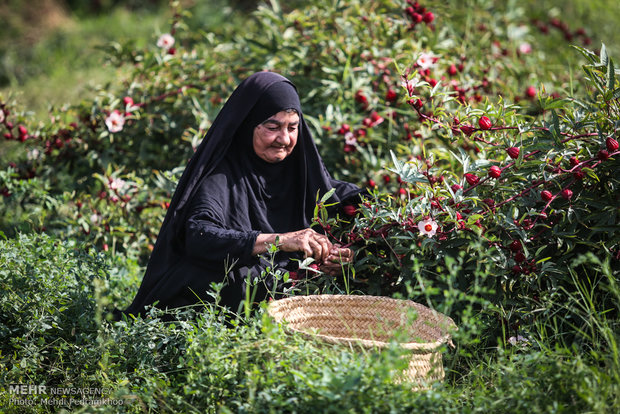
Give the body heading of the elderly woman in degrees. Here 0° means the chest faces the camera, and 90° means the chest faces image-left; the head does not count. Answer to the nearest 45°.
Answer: approximately 315°

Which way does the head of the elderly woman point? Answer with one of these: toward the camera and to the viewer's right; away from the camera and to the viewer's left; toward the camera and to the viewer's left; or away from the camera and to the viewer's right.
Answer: toward the camera and to the viewer's right

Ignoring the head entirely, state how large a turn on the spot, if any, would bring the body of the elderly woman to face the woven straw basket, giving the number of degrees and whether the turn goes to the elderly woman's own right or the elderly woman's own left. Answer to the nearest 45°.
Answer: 0° — they already face it
